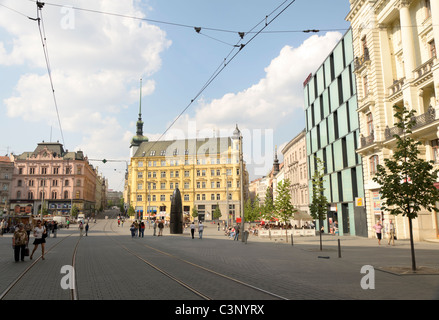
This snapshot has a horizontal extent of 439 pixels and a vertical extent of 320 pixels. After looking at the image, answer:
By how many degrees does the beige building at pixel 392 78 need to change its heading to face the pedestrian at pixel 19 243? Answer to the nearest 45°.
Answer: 0° — it already faces them

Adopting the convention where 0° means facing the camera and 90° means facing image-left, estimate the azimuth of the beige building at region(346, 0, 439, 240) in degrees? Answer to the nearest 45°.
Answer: approximately 45°

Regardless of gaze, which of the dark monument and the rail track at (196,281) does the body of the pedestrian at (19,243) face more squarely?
the rail track

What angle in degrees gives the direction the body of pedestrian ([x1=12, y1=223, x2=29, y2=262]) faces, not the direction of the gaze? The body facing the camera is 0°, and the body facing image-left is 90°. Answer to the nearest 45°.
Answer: approximately 0°

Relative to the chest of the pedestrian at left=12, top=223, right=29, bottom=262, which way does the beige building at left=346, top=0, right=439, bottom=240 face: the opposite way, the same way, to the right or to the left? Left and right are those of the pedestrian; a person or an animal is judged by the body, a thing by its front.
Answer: to the right

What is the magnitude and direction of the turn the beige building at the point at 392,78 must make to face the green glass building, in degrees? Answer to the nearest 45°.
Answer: approximately 90° to its right

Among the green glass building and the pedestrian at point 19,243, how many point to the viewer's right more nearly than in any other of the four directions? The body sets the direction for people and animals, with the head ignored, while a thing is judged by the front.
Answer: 0

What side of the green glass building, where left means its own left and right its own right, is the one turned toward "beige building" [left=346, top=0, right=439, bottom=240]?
left

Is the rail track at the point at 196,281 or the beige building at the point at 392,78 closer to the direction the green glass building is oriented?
the rail track

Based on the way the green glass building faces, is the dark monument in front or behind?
in front

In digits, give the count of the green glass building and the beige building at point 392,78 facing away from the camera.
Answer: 0

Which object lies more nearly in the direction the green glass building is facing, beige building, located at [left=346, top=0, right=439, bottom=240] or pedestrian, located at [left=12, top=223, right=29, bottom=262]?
the pedestrian

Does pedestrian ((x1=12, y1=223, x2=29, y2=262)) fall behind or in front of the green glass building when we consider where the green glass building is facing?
in front
